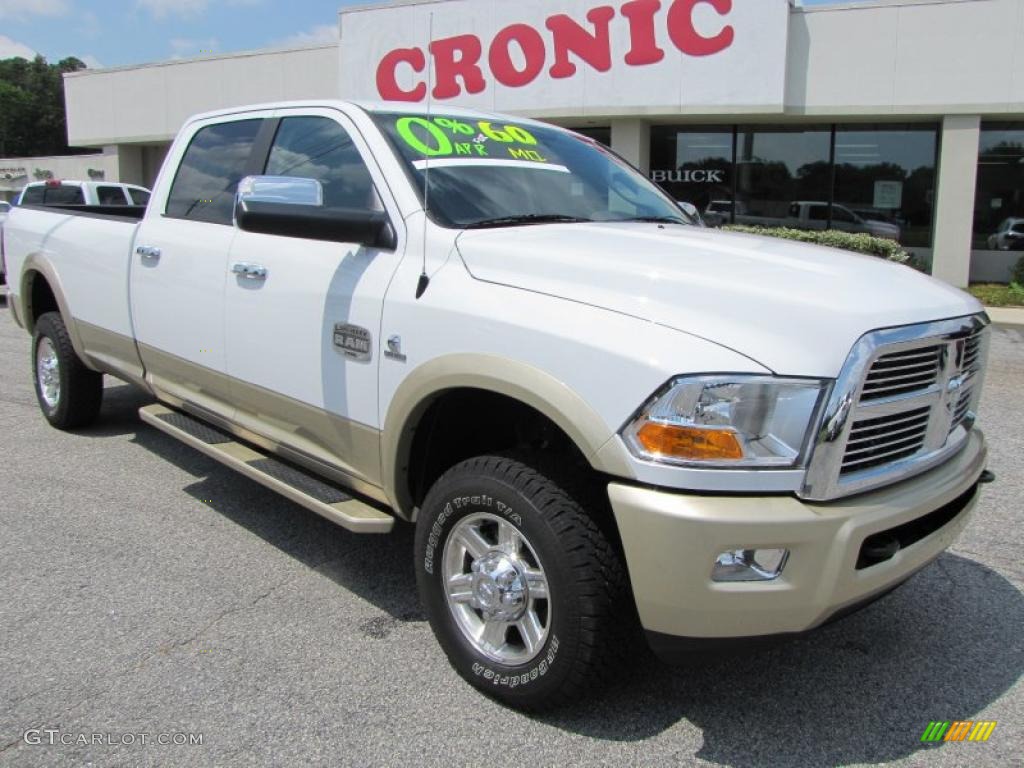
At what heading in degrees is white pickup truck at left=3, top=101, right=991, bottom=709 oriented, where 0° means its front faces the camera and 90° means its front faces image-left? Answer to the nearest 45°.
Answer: approximately 315°

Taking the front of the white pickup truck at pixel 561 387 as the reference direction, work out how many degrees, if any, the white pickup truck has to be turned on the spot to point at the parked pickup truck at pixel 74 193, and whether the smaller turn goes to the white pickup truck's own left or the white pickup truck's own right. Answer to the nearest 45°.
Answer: approximately 180°

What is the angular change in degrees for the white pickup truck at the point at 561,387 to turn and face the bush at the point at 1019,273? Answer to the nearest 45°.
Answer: approximately 90° to its left

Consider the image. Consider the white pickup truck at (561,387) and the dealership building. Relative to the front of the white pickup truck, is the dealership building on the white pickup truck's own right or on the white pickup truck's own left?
on the white pickup truck's own left
